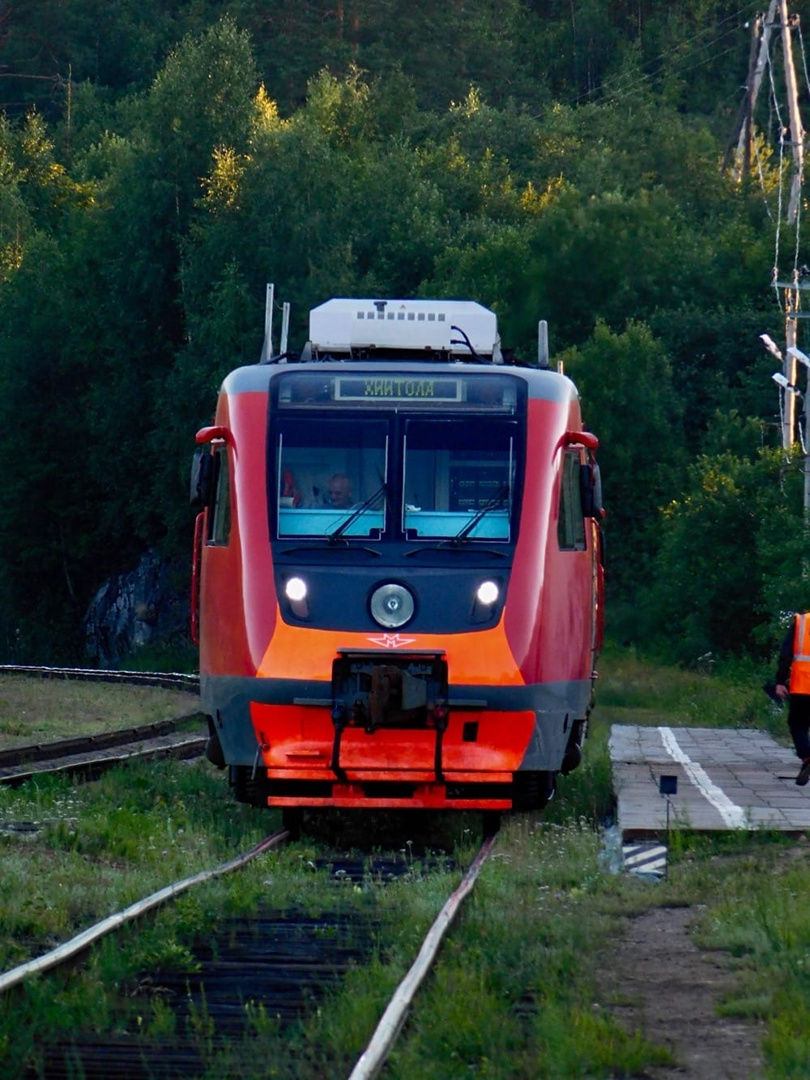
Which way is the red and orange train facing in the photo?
toward the camera

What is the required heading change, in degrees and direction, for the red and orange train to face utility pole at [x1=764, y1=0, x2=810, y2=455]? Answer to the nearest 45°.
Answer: approximately 180°

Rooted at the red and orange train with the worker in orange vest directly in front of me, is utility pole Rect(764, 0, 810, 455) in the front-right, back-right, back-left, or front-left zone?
front-left

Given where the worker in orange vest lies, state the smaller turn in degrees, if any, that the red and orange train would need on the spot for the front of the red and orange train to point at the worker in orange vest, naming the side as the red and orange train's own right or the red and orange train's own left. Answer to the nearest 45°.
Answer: approximately 135° to the red and orange train's own left

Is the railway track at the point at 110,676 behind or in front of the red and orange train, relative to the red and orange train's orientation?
behind
